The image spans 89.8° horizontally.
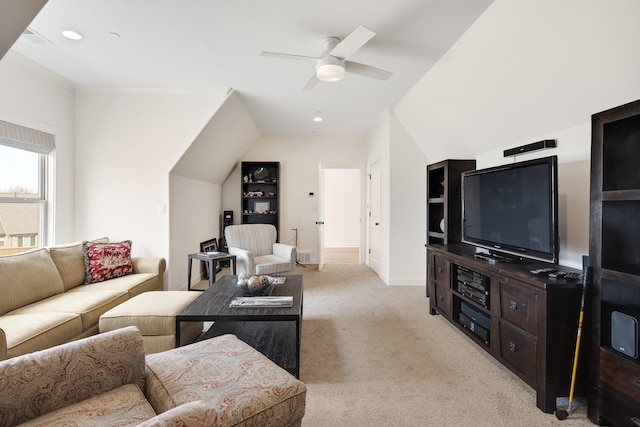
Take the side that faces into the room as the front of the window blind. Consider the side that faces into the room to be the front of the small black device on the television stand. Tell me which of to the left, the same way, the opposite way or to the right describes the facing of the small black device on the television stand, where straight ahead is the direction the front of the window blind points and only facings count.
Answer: the opposite way

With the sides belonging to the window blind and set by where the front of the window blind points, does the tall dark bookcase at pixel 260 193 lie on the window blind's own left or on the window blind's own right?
on the window blind's own left

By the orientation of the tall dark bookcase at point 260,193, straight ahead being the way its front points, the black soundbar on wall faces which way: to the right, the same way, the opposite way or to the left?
to the right

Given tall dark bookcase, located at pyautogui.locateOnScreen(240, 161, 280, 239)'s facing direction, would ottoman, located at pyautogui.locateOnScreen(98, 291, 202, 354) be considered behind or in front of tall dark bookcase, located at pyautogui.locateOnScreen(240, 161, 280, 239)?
in front

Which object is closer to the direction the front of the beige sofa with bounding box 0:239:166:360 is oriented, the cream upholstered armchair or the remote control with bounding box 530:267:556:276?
the remote control

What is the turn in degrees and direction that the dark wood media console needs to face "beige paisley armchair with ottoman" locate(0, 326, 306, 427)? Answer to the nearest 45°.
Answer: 0° — it already faces it

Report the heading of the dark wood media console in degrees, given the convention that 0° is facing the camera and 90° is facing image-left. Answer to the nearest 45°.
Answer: approximately 45°

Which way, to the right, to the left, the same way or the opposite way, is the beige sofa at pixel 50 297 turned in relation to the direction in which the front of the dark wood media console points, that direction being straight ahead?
the opposite way

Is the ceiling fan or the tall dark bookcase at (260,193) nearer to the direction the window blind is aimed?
the ceiling fan
